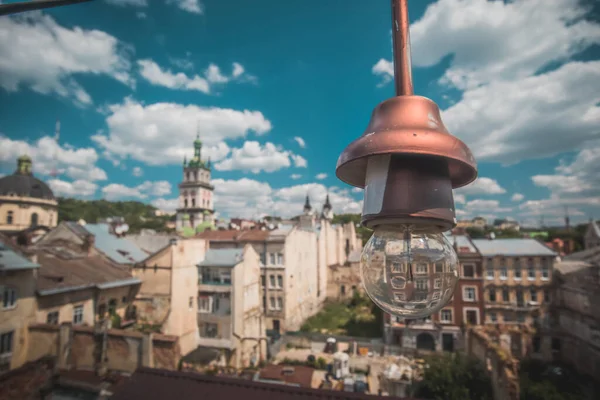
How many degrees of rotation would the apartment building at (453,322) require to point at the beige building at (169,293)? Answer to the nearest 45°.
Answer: approximately 45° to its right

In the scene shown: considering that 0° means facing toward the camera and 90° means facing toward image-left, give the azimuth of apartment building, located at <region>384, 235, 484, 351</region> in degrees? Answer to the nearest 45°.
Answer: approximately 0°

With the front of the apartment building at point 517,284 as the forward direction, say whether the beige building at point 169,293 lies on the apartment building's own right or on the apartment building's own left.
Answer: on the apartment building's own right

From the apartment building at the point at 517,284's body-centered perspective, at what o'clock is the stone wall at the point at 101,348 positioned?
The stone wall is roughly at 1 o'clock from the apartment building.

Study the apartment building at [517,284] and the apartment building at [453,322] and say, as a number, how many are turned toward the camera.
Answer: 2

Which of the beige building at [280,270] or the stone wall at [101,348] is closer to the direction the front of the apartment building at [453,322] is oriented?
the stone wall
